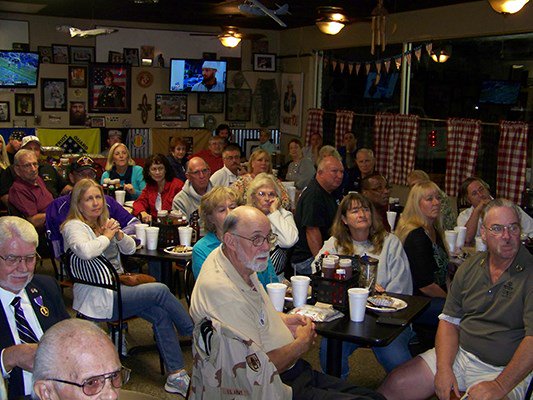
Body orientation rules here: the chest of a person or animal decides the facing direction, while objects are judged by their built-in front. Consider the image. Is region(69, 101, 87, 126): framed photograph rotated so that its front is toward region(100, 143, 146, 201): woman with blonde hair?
yes

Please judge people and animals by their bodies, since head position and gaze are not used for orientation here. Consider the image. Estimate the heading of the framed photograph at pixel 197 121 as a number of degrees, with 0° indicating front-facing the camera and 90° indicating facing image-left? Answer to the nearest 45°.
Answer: approximately 0°

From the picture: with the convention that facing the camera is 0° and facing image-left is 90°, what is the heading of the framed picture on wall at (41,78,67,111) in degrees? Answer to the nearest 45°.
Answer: approximately 0°

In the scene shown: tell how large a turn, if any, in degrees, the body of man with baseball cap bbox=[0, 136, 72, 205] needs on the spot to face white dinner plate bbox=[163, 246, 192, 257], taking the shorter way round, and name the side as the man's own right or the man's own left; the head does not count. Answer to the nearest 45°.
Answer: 0° — they already face it

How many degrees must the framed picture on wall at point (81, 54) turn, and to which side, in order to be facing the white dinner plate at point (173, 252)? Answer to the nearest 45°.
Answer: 0° — it already faces it
